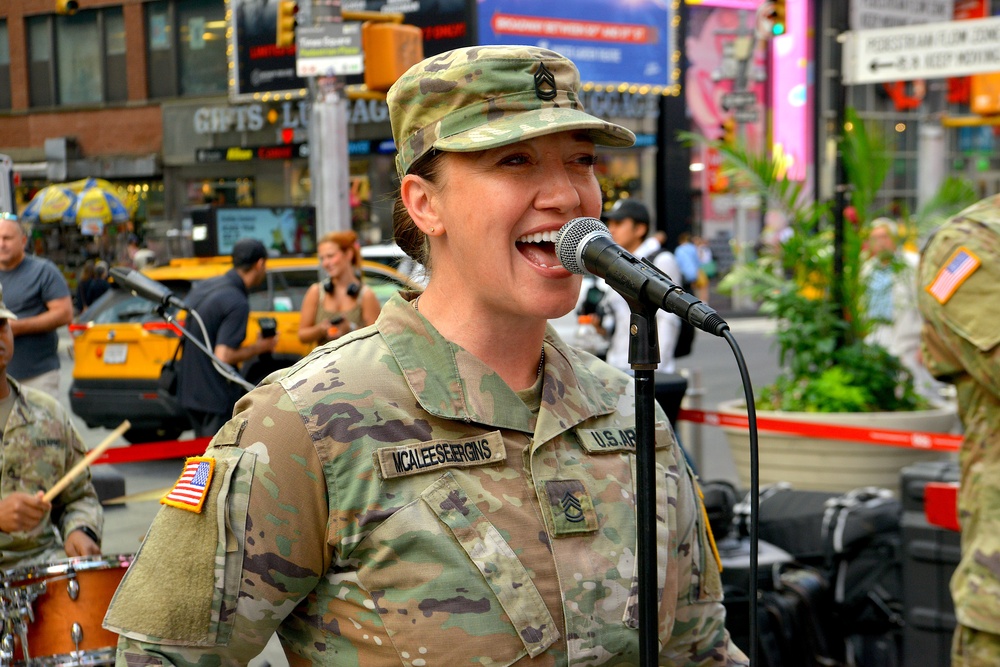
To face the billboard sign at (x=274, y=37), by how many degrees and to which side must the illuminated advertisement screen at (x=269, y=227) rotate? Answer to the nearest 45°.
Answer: approximately 180°

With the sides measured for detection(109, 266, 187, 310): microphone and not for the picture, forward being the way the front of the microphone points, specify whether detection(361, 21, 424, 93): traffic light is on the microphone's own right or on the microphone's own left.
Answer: on the microphone's own right

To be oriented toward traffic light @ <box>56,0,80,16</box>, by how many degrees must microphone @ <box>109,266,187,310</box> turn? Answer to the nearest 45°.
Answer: approximately 90° to its right

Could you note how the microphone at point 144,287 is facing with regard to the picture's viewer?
facing to the left of the viewer

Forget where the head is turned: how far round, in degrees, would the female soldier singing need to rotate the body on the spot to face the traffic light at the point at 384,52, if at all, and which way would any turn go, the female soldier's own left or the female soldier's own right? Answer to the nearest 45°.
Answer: approximately 135° to the female soldier's own left

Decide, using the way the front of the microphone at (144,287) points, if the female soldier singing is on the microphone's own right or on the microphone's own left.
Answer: on the microphone's own left

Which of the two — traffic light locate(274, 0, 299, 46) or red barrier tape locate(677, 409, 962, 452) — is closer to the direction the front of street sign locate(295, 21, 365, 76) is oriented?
the red barrier tape

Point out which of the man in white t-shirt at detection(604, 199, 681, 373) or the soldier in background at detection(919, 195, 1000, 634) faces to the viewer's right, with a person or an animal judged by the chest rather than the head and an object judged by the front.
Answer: the soldier in background
